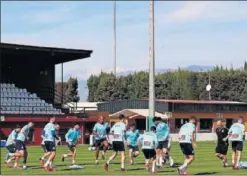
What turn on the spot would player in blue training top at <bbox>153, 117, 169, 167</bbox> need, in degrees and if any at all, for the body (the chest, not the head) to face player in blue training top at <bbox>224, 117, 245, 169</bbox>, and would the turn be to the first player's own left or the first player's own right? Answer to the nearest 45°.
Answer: approximately 135° to the first player's own left

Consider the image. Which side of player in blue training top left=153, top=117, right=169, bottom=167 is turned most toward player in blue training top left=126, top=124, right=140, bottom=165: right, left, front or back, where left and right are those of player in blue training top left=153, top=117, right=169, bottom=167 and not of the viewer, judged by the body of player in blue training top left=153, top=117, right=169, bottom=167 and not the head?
right

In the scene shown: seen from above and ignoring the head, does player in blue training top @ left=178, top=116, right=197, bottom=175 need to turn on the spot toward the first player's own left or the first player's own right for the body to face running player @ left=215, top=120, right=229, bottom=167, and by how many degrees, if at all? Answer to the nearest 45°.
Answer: approximately 45° to the first player's own left

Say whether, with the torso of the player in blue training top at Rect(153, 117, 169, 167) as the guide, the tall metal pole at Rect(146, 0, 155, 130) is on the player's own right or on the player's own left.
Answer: on the player's own right

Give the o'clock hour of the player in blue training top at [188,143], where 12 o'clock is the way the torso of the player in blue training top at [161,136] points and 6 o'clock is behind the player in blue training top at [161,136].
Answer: the player in blue training top at [188,143] is roughly at 10 o'clock from the player in blue training top at [161,136].

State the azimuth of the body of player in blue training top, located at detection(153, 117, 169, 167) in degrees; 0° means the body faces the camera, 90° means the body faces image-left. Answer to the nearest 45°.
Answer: approximately 45°
